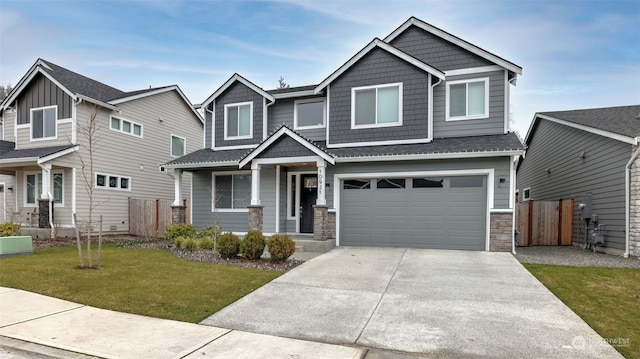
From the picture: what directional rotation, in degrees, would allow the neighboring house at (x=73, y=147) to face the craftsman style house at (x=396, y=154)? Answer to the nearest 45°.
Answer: approximately 90° to its left

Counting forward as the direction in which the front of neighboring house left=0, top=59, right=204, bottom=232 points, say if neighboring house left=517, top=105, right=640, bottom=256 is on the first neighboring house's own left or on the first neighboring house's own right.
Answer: on the first neighboring house's own left

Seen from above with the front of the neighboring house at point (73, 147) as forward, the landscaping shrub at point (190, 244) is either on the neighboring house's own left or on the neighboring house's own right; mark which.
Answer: on the neighboring house's own left

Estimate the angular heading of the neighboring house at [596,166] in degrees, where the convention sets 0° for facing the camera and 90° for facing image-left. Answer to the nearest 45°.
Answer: approximately 315°

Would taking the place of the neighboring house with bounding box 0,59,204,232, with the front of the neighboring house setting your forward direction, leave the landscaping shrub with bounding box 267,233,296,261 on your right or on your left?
on your left

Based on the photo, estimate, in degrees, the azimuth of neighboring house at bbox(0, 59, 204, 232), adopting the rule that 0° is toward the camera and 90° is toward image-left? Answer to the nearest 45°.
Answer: approximately 45°

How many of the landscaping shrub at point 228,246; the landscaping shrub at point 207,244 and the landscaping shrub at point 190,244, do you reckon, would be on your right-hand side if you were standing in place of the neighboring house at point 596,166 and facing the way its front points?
3
